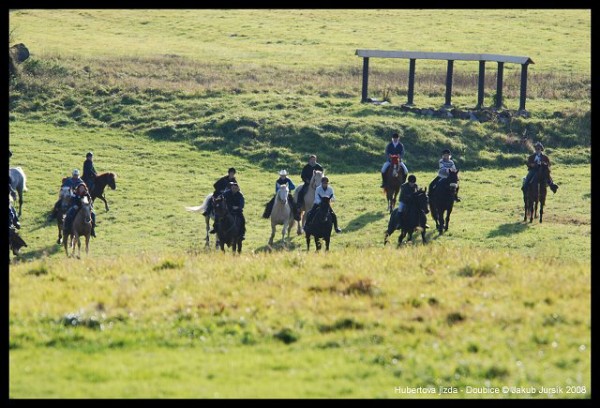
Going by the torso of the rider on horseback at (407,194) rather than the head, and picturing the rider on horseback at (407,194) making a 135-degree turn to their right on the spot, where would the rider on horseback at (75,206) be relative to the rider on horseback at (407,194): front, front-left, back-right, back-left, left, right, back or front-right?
front

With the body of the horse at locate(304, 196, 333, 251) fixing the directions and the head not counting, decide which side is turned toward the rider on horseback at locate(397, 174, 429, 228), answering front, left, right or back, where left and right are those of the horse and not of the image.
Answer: left

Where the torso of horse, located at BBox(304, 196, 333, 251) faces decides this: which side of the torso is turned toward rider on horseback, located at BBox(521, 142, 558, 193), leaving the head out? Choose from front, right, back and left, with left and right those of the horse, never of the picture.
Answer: left

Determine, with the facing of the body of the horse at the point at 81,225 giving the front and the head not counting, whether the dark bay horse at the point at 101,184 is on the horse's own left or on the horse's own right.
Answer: on the horse's own left

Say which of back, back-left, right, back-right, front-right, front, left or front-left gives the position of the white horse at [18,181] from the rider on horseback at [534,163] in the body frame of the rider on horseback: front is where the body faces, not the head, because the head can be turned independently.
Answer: right

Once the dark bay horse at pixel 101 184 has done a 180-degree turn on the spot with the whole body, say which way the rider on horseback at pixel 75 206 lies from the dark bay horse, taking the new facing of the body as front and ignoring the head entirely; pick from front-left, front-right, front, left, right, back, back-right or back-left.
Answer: left

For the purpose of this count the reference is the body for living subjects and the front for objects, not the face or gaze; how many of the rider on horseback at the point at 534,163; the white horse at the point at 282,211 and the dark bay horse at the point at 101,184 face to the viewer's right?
1

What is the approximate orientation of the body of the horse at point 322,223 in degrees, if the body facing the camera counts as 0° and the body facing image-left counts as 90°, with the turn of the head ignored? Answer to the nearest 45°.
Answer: approximately 315°

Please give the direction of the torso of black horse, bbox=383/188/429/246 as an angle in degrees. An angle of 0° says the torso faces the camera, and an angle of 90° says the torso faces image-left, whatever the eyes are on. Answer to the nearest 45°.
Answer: approximately 315°

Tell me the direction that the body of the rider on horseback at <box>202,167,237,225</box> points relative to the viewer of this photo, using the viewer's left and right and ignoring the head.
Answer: facing the viewer and to the right of the viewer

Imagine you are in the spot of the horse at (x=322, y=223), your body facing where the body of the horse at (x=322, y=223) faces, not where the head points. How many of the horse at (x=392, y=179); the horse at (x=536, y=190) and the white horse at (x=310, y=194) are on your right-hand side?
0

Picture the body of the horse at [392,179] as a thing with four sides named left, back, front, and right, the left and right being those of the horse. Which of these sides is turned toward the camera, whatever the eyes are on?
front

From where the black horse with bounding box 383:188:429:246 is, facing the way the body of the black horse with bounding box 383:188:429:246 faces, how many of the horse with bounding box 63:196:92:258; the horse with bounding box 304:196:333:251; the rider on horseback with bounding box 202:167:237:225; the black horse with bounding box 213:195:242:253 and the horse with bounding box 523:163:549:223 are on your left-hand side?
1

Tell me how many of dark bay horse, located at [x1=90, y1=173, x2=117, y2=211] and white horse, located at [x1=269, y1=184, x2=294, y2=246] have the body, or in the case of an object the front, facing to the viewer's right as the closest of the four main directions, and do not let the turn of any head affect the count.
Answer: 1

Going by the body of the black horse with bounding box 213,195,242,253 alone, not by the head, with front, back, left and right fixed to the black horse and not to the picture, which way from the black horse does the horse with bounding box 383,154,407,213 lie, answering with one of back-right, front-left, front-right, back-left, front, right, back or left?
back

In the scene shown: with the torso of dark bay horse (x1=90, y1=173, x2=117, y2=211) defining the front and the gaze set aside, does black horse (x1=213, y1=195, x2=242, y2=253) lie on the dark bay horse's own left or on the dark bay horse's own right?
on the dark bay horse's own right

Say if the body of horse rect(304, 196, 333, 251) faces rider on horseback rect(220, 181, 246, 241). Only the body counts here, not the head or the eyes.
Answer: no

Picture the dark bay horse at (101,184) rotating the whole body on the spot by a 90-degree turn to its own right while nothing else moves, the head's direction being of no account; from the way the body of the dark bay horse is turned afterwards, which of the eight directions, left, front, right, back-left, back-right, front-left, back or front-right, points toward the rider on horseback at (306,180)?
front-left

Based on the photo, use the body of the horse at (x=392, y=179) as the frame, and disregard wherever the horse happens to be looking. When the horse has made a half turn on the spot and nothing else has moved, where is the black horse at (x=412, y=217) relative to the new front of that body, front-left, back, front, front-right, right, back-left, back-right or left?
back
